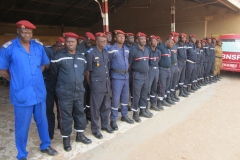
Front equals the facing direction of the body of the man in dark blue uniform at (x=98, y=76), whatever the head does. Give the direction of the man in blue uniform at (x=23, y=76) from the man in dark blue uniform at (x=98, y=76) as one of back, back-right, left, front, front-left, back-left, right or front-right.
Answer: right

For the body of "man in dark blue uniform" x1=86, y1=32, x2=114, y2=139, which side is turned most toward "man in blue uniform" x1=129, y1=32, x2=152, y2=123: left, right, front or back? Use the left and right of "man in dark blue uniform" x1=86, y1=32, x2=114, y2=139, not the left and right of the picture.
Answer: left

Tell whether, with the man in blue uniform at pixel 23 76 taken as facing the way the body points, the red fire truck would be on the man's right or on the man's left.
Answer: on the man's left

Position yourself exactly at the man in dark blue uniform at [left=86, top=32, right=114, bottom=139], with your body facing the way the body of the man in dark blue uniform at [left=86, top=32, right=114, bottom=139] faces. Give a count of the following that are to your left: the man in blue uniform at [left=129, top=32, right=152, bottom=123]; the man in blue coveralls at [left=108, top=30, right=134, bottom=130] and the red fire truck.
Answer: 3

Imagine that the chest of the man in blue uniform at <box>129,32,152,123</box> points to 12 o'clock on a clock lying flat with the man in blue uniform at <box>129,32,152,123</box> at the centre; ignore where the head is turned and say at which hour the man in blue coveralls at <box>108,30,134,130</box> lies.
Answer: the man in blue coveralls at <box>108,30,134,130</box> is roughly at 3 o'clock from the man in blue uniform at <box>129,32,152,123</box>.

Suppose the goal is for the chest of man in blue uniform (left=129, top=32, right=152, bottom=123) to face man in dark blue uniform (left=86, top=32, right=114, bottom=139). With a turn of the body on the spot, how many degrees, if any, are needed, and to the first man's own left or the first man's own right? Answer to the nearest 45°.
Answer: approximately 90° to the first man's own right

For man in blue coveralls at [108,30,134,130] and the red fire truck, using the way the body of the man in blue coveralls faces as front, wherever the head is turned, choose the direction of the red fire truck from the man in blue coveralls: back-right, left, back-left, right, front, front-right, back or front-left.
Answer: left

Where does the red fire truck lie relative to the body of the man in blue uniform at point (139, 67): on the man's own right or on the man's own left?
on the man's own left

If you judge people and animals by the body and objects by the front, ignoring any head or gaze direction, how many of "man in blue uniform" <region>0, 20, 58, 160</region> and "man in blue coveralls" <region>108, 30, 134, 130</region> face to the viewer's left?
0

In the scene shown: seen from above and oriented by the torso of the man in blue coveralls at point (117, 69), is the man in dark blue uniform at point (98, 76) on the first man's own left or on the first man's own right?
on the first man's own right
